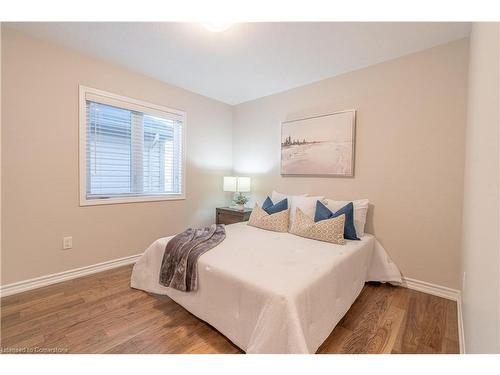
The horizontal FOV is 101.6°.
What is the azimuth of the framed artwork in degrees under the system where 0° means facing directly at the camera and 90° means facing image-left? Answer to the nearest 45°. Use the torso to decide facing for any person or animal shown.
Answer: approximately 45°

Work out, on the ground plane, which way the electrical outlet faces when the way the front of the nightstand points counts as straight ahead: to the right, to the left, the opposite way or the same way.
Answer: to the left

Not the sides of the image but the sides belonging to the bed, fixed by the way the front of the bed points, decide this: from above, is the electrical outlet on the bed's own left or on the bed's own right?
on the bed's own right

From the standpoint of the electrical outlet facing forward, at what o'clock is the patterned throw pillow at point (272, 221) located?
The patterned throw pillow is roughly at 10 o'clock from the electrical outlet.

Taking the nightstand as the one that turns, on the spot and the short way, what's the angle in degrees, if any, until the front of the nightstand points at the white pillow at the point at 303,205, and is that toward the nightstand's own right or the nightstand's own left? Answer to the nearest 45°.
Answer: approximately 90° to the nightstand's own left

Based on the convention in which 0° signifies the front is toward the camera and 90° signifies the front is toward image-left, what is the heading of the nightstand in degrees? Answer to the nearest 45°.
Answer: approximately 45°

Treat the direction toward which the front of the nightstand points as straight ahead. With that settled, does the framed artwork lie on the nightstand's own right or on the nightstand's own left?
on the nightstand's own left

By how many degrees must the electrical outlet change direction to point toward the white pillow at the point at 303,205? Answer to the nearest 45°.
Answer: approximately 45° to its left

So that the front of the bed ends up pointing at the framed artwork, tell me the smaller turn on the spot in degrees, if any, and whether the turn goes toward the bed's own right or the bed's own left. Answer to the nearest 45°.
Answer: approximately 180°
